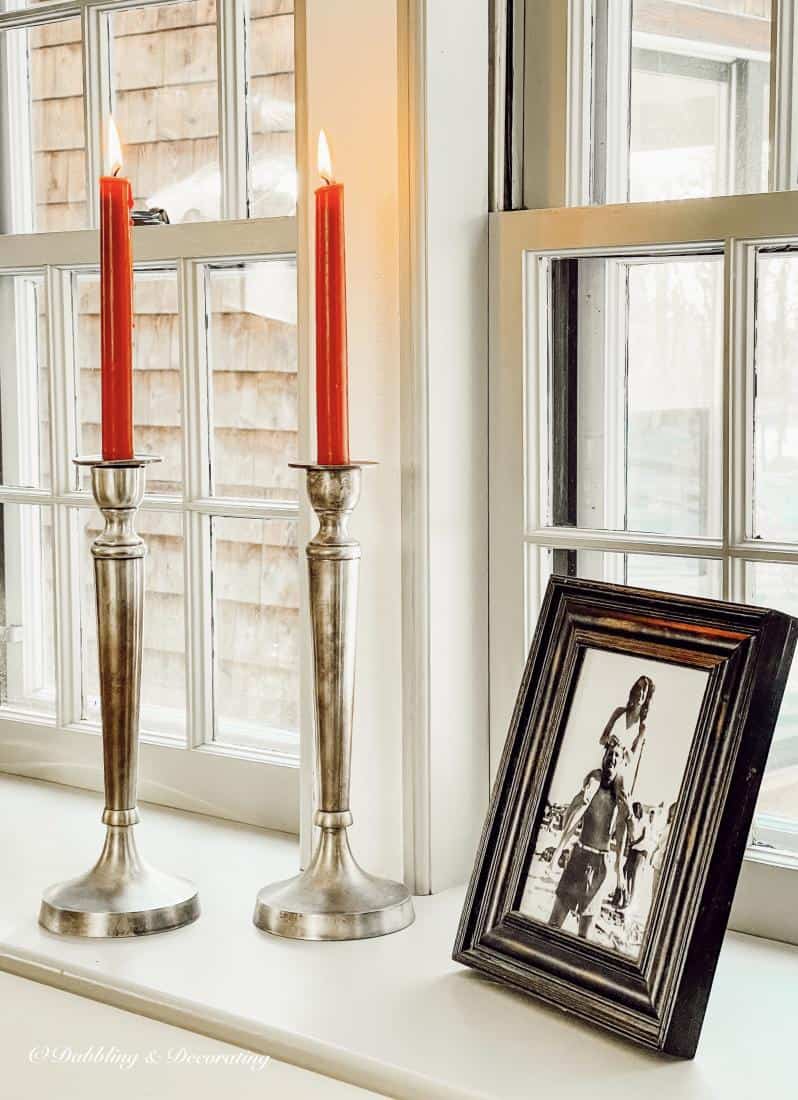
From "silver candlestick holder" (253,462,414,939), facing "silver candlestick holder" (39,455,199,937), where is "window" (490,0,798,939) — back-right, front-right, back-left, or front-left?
back-right

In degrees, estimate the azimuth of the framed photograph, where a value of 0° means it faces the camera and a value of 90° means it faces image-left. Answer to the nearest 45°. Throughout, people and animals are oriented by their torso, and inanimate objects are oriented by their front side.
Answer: approximately 45°
